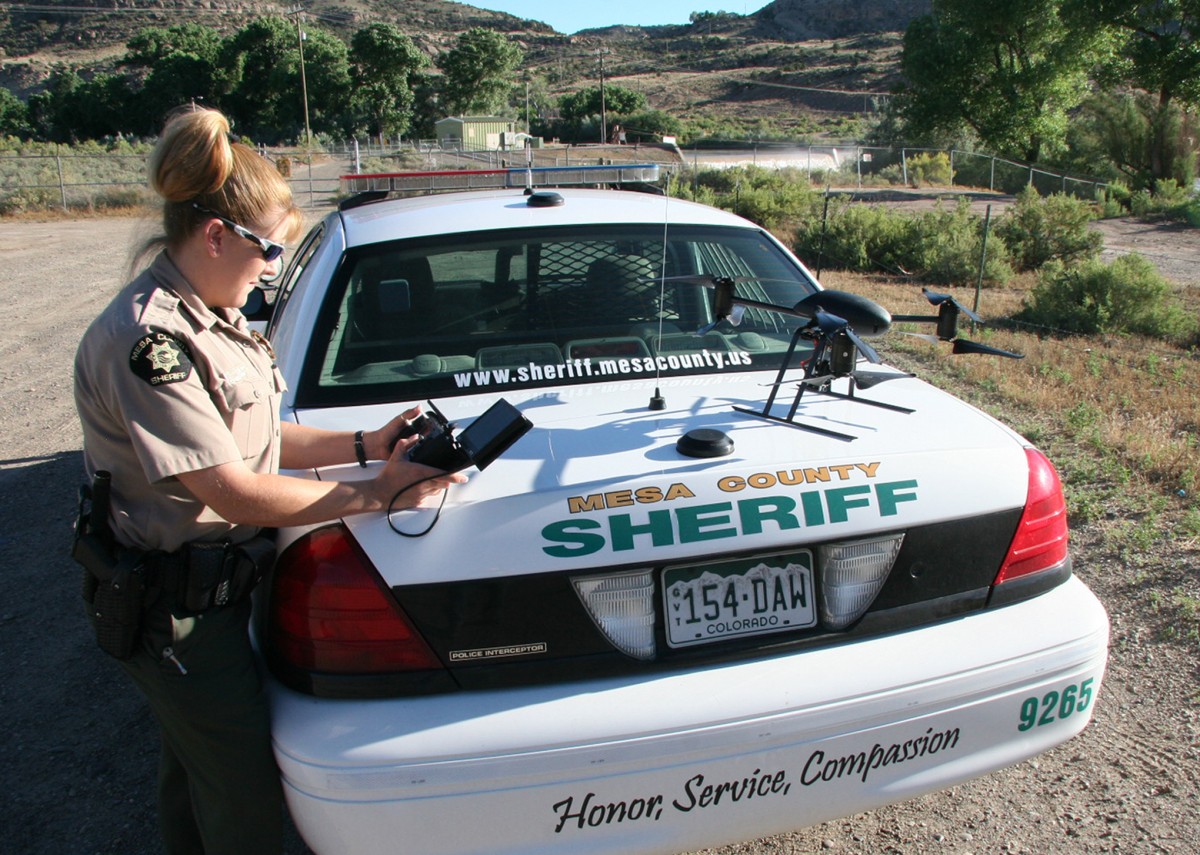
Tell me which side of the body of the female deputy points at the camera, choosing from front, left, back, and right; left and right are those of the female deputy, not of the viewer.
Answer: right

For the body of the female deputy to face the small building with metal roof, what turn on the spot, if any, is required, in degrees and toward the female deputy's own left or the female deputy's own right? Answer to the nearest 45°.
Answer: approximately 90° to the female deputy's own left

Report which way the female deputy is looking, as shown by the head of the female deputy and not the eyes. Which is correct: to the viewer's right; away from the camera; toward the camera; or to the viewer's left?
to the viewer's right

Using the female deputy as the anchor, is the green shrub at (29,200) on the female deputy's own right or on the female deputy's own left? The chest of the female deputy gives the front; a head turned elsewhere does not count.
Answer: on the female deputy's own left

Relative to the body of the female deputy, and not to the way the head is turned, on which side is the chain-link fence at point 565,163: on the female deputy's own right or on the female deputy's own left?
on the female deputy's own left

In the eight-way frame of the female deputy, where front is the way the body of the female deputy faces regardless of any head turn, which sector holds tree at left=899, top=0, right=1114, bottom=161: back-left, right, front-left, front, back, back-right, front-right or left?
front-left
